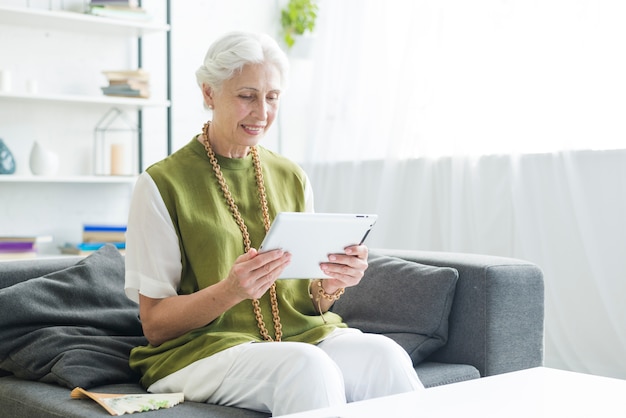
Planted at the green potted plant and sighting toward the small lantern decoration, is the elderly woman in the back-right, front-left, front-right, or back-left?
front-left

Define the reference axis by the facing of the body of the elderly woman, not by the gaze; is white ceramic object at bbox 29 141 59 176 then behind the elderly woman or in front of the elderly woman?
behind

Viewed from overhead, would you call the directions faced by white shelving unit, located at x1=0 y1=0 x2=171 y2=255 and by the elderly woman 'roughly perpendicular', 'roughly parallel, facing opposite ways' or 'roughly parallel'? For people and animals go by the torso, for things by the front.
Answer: roughly parallel

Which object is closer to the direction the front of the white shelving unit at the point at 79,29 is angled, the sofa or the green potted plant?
the sofa

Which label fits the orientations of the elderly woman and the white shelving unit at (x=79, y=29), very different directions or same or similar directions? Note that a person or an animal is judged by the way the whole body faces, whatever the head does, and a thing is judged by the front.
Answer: same or similar directions

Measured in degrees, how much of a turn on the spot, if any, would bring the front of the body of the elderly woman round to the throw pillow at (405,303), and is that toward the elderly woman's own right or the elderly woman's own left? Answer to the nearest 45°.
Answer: approximately 90° to the elderly woman's own left

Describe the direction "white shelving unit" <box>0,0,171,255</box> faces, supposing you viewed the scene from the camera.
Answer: facing the viewer and to the right of the viewer

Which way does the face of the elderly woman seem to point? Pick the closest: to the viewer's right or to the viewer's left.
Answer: to the viewer's right

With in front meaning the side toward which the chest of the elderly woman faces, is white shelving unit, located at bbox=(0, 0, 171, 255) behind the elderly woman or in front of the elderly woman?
behind

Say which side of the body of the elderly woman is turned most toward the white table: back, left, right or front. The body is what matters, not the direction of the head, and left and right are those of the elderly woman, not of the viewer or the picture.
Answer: front
